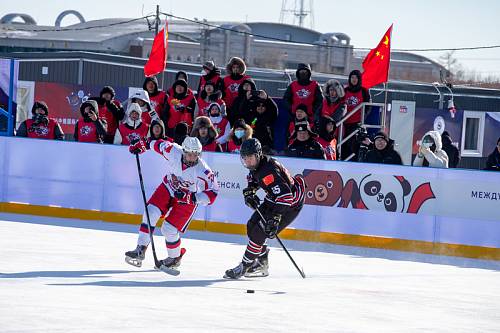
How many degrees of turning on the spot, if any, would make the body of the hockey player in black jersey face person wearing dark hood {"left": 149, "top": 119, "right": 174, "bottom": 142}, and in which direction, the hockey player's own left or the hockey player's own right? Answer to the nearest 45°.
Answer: approximately 90° to the hockey player's own right

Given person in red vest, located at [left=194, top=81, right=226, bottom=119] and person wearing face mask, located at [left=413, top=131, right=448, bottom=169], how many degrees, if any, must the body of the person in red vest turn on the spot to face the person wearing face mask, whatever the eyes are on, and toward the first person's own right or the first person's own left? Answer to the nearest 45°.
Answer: approximately 90° to the first person's own left

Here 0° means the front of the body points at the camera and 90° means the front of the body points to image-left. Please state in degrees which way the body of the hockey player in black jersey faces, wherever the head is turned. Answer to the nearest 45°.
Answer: approximately 45°

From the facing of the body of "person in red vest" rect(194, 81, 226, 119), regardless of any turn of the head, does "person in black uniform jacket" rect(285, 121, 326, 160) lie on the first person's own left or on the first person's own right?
on the first person's own left

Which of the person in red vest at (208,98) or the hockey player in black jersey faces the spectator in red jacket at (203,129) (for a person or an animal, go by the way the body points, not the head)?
the person in red vest at (208,98)
